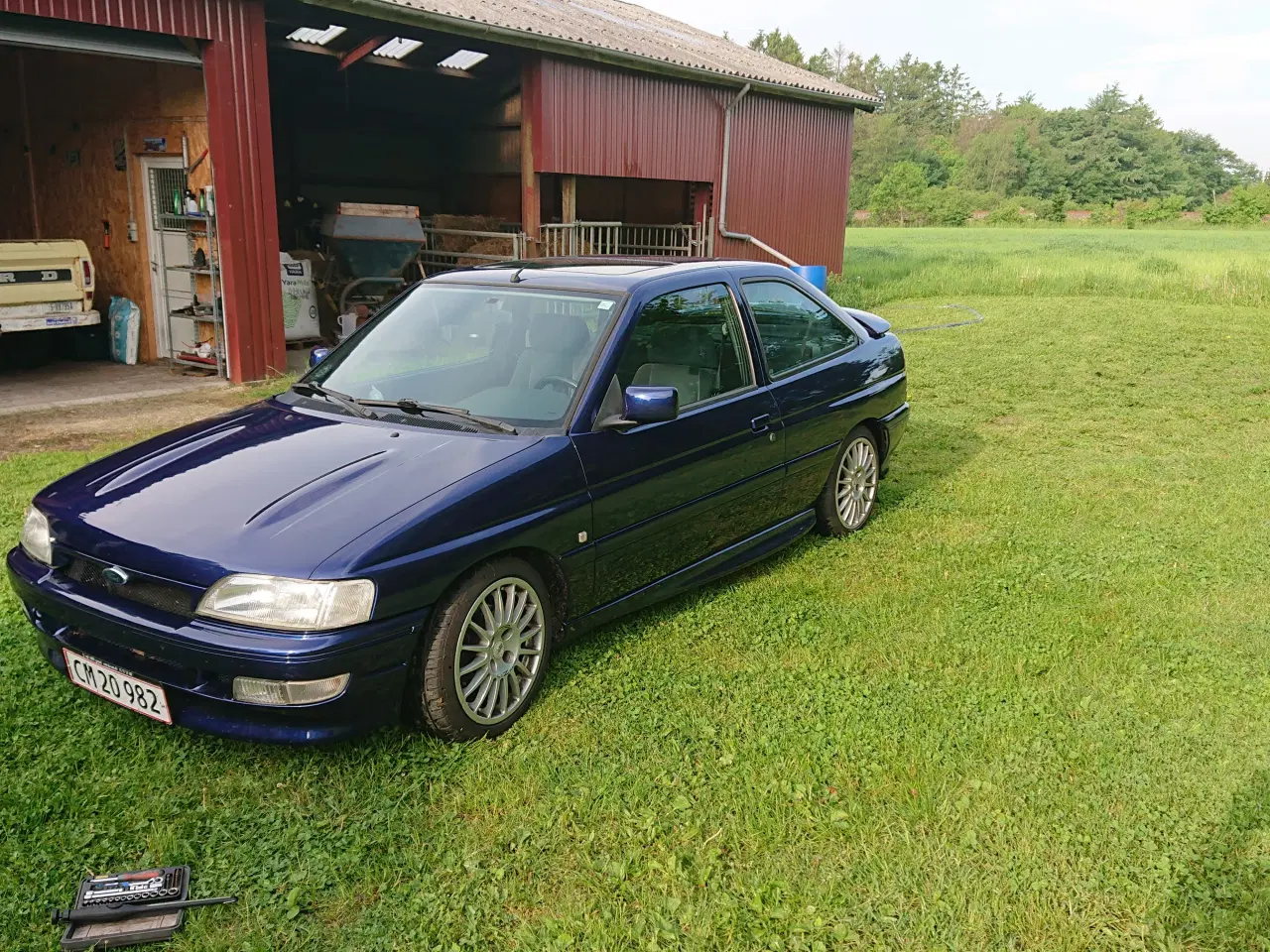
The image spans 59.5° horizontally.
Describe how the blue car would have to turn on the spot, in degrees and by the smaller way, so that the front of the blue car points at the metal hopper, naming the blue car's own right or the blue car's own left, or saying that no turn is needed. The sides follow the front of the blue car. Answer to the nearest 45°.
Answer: approximately 135° to the blue car's own right

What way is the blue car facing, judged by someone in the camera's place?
facing the viewer and to the left of the viewer

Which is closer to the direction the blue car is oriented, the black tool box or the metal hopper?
the black tool box

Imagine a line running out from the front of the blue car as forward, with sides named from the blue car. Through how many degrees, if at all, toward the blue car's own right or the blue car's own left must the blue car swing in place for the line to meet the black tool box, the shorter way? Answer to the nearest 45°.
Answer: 0° — it already faces it

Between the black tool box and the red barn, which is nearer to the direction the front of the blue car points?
the black tool box

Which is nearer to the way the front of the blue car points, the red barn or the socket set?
the socket set

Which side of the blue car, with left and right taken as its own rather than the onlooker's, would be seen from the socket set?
front

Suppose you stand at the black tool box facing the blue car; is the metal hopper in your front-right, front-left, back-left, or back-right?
front-left

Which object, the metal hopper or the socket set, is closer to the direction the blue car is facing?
the socket set

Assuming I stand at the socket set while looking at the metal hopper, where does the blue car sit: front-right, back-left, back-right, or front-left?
front-right

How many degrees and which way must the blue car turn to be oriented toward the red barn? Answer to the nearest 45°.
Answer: approximately 135° to its right
